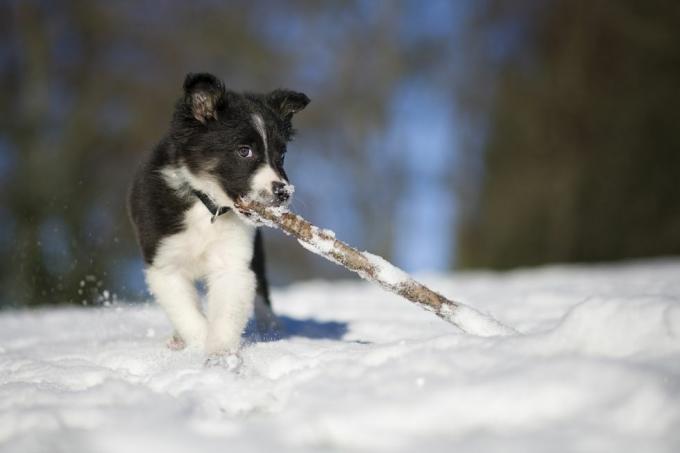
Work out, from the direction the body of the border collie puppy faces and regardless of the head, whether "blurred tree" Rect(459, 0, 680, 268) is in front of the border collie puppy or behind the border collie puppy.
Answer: behind

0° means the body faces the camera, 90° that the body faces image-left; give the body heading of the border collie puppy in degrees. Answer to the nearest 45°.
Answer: approximately 0°
